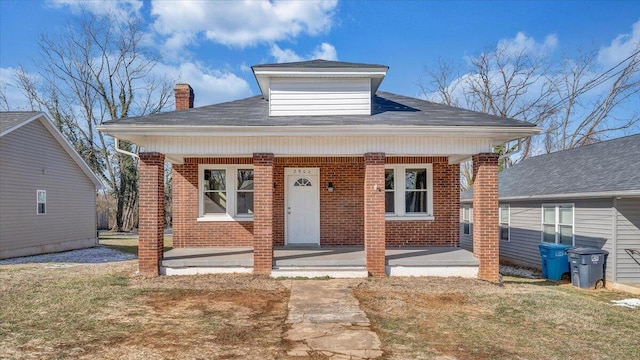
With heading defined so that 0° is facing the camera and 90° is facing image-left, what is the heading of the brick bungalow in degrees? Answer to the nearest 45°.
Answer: approximately 0°

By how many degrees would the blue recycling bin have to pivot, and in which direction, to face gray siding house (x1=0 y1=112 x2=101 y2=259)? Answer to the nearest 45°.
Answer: approximately 45° to its right

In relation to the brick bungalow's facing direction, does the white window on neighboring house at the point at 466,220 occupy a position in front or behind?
behind

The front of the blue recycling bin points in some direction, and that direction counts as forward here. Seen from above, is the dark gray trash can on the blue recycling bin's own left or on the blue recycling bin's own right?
on the blue recycling bin's own left

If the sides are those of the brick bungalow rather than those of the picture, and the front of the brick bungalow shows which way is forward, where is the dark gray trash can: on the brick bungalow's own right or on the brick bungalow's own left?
on the brick bungalow's own left
